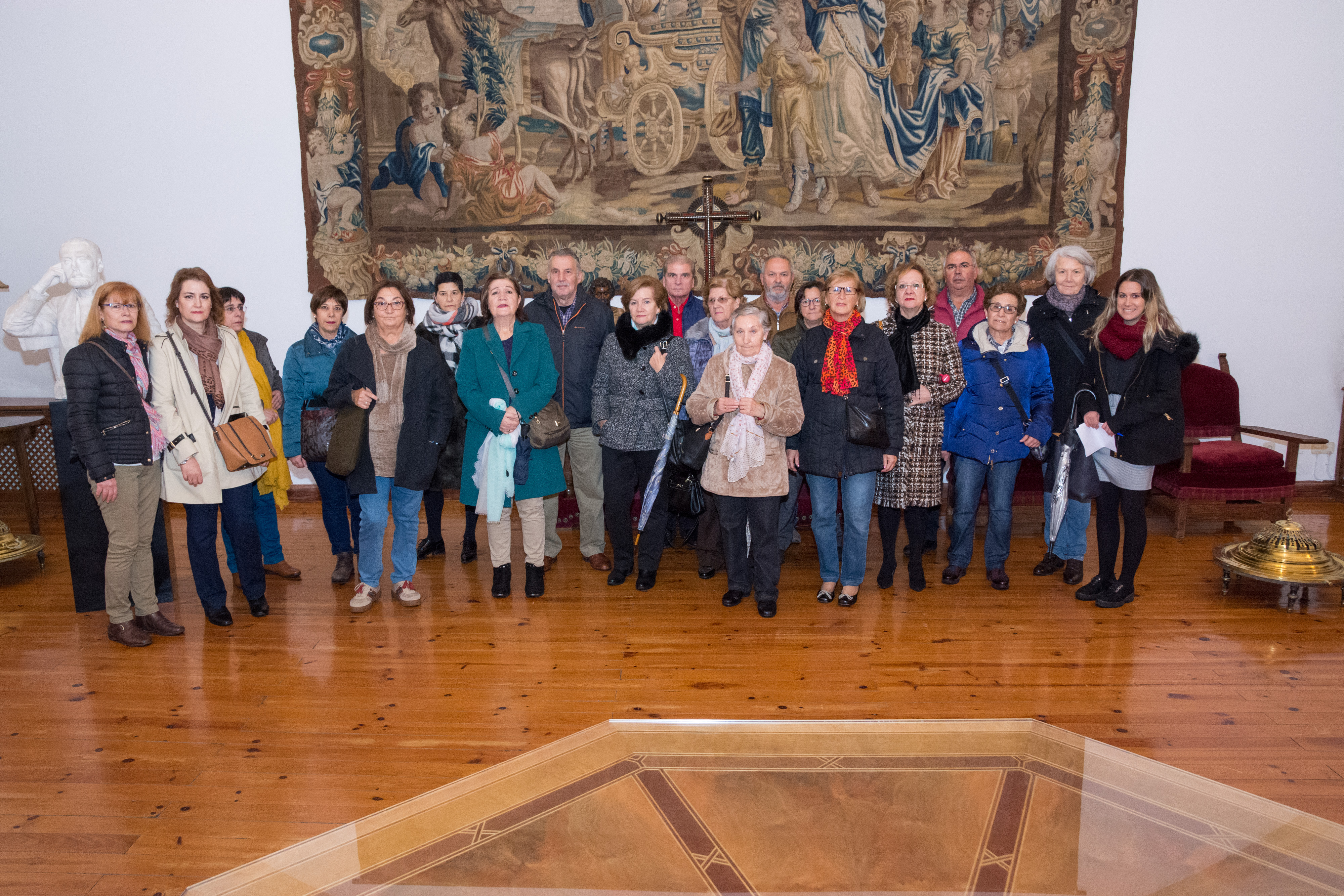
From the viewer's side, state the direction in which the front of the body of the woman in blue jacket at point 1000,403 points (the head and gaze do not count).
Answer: toward the camera

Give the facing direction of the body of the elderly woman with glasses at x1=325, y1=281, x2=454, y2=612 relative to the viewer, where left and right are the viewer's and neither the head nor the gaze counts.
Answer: facing the viewer

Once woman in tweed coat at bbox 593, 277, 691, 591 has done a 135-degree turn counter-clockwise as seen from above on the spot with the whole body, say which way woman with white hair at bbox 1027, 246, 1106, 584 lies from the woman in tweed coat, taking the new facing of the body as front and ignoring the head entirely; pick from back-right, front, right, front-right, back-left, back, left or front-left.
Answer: front-right

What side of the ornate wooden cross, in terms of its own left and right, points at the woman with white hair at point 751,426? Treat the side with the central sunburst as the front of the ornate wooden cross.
front

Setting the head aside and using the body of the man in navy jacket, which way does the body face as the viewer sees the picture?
toward the camera

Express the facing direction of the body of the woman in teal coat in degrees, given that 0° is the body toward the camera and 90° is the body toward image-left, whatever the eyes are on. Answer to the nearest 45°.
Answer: approximately 0°
